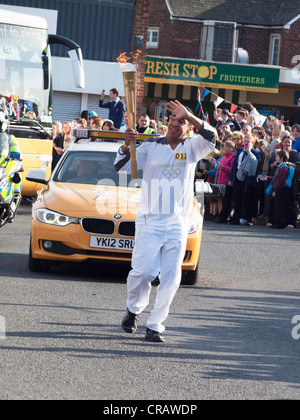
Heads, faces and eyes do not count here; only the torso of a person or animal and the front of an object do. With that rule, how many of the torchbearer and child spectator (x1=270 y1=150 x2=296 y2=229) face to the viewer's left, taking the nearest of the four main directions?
1

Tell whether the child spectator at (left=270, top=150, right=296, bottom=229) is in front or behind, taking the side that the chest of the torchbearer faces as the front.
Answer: behind

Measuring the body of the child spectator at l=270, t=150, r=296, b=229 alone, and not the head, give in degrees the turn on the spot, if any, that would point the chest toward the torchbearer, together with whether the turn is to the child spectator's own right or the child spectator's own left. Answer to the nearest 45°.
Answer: approximately 90° to the child spectator's own left

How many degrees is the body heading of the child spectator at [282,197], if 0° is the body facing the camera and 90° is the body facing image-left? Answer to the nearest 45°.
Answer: approximately 90°

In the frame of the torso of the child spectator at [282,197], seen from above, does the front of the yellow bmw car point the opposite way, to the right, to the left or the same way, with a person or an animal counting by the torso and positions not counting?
to the left

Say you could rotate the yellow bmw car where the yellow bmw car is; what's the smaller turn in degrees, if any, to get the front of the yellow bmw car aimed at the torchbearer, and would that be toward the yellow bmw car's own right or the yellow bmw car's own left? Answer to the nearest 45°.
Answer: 0° — it already faces them

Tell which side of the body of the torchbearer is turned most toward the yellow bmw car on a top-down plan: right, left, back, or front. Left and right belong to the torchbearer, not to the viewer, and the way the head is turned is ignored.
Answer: back

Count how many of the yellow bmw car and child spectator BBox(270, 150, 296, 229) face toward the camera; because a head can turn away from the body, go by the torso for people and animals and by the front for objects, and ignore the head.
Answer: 1

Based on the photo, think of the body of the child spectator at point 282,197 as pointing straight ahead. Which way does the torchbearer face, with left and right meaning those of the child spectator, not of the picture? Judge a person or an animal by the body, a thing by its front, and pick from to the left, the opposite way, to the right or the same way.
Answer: to the left

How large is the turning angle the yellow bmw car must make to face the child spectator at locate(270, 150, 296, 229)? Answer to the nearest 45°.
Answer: approximately 135° to its left

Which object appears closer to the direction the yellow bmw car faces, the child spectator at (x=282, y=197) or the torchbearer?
the torchbearer

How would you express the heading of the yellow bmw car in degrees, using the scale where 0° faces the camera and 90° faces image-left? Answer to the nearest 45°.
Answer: approximately 0°
